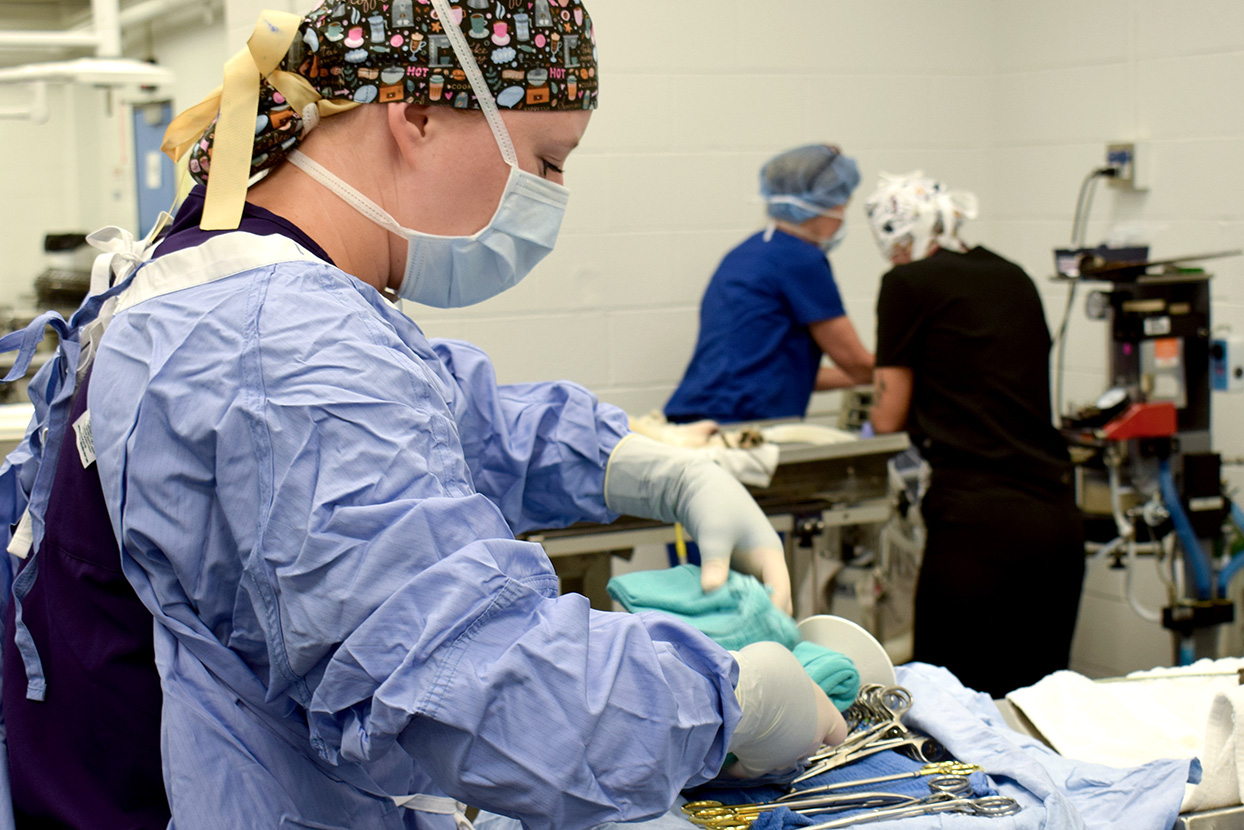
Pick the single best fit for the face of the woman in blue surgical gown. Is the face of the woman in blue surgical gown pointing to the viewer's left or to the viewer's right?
to the viewer's right

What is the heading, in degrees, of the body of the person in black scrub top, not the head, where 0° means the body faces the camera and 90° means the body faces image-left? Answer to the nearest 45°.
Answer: approximately 135°

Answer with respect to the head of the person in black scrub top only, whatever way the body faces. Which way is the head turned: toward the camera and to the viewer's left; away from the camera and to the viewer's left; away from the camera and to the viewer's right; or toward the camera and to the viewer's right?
away from the camera and to the viewer's left

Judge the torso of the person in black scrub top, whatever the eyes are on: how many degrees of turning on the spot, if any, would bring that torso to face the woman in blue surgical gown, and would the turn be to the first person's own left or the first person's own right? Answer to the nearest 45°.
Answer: approximately 135° to the first person's own left

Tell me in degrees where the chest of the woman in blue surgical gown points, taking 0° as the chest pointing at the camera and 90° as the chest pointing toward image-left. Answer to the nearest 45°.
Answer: approximately 270°

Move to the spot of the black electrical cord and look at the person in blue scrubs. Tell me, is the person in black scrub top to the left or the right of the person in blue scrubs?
left

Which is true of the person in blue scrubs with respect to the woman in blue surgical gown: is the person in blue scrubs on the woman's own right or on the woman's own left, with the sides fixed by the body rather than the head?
on the woman's own left

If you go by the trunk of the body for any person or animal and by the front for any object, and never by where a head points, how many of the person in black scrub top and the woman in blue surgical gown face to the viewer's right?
1
